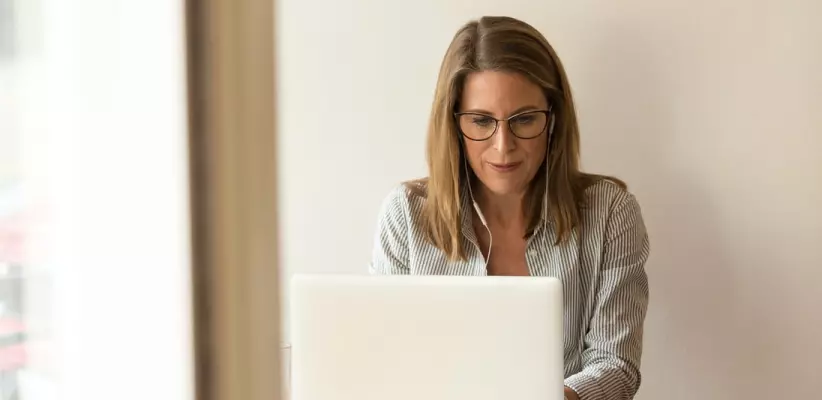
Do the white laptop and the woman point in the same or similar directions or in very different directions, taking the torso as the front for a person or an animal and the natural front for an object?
very different directions

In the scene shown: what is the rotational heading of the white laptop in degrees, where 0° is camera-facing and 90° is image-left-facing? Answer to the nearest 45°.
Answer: approximately 180°

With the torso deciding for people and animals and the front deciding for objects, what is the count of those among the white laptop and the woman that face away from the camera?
1
